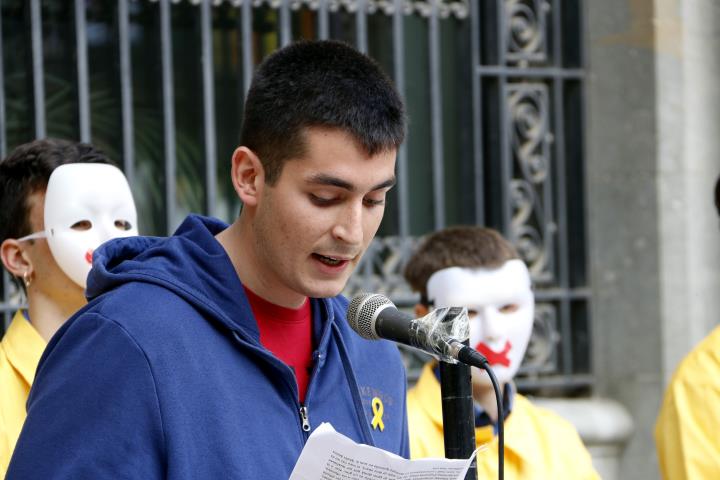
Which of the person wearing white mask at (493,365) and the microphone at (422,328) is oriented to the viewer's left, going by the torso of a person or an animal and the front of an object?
the microphone

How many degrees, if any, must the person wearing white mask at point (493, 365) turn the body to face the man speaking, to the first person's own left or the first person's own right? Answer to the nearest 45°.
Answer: approximately 45° to the first person's own right

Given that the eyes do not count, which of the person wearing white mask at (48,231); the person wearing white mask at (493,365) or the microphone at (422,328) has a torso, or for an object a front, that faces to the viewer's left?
the microphone

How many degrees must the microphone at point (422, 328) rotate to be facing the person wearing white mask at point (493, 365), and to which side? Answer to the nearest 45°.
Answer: approximately 90° to its right

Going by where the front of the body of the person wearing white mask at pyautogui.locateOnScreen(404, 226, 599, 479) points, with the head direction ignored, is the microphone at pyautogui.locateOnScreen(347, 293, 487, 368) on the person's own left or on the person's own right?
on the person's own right

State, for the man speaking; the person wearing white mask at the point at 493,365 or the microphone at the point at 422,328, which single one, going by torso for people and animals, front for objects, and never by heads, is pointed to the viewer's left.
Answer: the microphone

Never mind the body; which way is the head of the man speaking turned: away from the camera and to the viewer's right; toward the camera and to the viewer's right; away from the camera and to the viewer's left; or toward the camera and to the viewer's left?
toward the camera and to the viewer's right

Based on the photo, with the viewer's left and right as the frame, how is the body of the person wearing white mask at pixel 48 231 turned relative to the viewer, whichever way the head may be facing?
facing the viewer and to the right of the viewer

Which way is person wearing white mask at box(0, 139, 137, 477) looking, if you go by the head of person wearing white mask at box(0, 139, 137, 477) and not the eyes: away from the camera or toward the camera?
toward the camera

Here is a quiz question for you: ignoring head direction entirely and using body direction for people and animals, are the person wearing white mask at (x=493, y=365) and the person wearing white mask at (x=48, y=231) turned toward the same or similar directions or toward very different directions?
same or similar directions

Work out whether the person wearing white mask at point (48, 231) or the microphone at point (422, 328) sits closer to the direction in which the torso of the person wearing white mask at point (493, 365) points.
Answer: the microphone

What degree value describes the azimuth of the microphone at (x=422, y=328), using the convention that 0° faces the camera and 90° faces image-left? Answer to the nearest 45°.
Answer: approximately 90°

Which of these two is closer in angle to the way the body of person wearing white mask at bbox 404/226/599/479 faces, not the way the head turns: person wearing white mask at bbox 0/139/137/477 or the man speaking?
the man speaking

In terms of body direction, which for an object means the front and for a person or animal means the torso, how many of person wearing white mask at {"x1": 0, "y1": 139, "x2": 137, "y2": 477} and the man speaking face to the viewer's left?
0

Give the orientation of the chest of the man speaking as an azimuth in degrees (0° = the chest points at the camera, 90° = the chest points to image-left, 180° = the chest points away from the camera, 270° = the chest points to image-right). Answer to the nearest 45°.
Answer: approximately 315°
